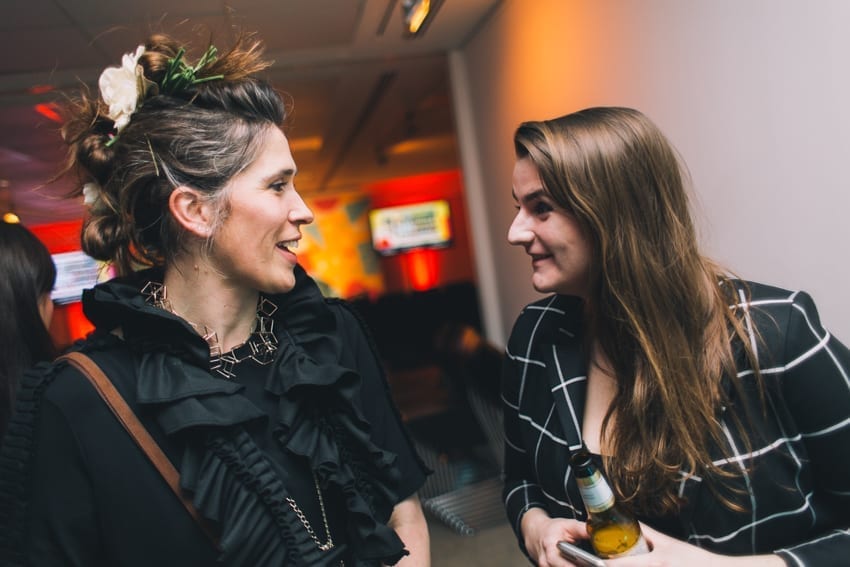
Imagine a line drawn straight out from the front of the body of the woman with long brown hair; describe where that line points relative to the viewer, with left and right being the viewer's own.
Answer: facing the viewer and to the left of the viewer

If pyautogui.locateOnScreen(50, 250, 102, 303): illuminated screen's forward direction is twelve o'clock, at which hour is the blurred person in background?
The blurred person in background is roughly at 12 o'clock from the illuminated screen.

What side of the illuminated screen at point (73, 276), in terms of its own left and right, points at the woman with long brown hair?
front

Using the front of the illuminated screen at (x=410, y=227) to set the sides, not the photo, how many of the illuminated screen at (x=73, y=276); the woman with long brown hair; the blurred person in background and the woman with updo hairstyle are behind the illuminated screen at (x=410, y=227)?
0

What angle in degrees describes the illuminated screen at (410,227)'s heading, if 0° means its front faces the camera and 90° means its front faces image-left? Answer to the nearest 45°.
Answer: approximately 0°

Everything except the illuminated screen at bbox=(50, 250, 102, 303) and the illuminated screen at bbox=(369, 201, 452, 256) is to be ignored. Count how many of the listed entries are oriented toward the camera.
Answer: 2

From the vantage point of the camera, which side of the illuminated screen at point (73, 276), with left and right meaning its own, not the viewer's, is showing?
front

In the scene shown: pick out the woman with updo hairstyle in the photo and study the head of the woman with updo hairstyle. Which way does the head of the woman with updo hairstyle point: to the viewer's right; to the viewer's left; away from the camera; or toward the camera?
to the viewer's right

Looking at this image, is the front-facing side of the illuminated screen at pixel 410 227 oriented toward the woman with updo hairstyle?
yes

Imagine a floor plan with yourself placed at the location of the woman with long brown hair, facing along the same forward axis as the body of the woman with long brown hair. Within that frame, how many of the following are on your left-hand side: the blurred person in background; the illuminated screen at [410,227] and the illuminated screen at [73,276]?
0

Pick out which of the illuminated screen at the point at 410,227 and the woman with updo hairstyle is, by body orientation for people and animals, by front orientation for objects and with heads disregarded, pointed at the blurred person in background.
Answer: the illuminated screen

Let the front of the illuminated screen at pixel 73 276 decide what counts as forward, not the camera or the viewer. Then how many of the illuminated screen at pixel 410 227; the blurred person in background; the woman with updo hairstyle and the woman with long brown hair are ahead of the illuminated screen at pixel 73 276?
3

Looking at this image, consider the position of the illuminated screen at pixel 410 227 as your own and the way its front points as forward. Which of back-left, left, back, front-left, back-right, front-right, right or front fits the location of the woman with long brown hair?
front

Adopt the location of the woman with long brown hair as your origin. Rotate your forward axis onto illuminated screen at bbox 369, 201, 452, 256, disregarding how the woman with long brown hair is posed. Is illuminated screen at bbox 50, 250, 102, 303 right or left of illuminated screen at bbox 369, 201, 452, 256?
left

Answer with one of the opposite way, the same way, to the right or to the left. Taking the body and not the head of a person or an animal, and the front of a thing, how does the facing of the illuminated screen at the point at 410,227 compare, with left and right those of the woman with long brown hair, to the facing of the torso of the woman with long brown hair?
to the left

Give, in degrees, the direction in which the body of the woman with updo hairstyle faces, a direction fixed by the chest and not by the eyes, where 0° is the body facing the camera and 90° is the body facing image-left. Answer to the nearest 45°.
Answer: approximately 315°

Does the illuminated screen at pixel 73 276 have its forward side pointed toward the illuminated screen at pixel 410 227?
no

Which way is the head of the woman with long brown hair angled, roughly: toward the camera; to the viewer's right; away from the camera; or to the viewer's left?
to the viewer's left
